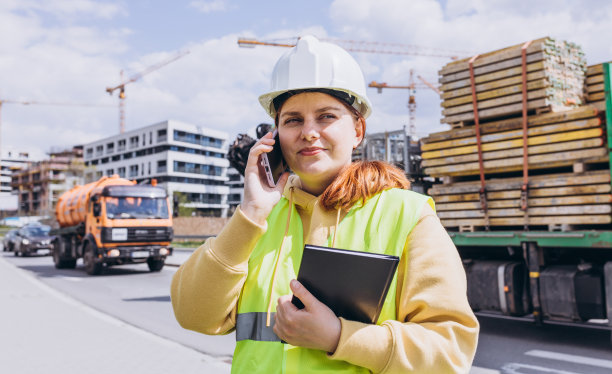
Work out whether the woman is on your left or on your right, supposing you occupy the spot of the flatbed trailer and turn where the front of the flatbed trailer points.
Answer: on your right

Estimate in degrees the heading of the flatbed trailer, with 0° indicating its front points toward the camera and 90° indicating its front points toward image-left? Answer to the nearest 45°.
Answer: approximately 315°

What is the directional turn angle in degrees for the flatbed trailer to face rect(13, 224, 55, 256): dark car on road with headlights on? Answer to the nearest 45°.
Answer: approximately 180°

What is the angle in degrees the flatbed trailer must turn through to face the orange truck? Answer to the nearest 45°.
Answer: approximately 180°

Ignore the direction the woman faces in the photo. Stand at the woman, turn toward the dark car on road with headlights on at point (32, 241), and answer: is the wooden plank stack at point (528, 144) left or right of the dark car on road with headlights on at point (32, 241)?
right

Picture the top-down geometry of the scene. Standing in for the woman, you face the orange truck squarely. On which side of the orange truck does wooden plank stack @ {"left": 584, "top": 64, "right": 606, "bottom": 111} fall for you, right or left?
right
